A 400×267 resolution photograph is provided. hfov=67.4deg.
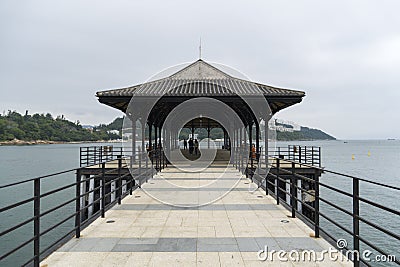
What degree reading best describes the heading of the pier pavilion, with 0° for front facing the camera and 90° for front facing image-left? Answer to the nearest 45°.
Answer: approximately 0°
